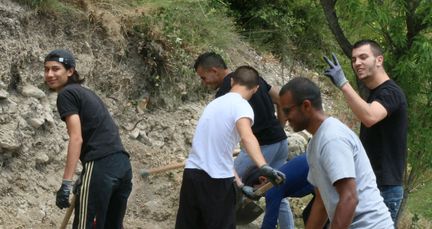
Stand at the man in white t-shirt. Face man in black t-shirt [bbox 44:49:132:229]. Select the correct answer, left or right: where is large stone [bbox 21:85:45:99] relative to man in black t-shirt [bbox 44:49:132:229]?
right

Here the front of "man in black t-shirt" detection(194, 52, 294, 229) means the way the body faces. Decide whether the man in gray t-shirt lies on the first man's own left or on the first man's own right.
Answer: on the first man's own left

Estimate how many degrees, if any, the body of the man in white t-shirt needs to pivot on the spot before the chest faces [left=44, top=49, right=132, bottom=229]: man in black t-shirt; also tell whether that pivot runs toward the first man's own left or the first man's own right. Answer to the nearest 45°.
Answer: approximately 135° to the first man's own left

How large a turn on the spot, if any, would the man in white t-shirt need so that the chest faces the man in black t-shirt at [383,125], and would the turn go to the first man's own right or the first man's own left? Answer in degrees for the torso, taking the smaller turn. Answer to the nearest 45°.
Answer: approximately 45° to the first man's own right

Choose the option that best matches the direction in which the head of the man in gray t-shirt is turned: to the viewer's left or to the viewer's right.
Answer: to the viewer's left

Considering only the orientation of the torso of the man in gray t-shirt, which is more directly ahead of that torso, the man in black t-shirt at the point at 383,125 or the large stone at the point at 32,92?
the large stone

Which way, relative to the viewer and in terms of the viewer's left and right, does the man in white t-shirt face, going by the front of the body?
facing away from the viewer and to the right of the viewer

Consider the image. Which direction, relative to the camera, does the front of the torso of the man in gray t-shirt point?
to the viewer's left

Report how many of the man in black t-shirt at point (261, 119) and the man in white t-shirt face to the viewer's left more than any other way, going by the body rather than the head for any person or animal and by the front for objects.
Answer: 1
